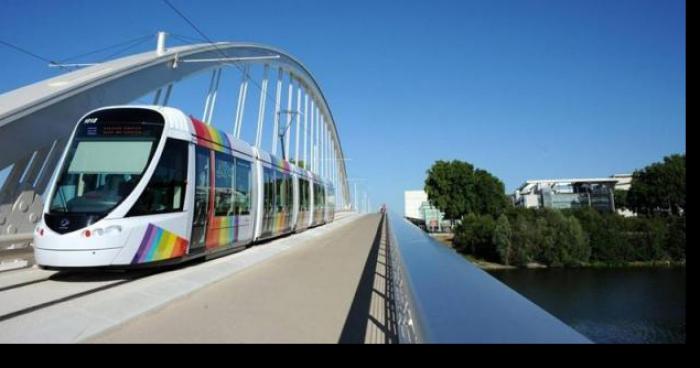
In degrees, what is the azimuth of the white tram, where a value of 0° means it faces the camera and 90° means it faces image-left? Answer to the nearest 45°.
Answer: approximately 45°

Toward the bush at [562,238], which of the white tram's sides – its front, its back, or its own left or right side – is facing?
back

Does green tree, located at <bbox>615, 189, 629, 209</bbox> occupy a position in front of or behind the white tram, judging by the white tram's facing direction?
behind

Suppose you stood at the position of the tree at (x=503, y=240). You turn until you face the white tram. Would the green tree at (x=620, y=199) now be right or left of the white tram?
left

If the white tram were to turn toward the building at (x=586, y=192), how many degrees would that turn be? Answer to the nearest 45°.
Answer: approximately 180°
